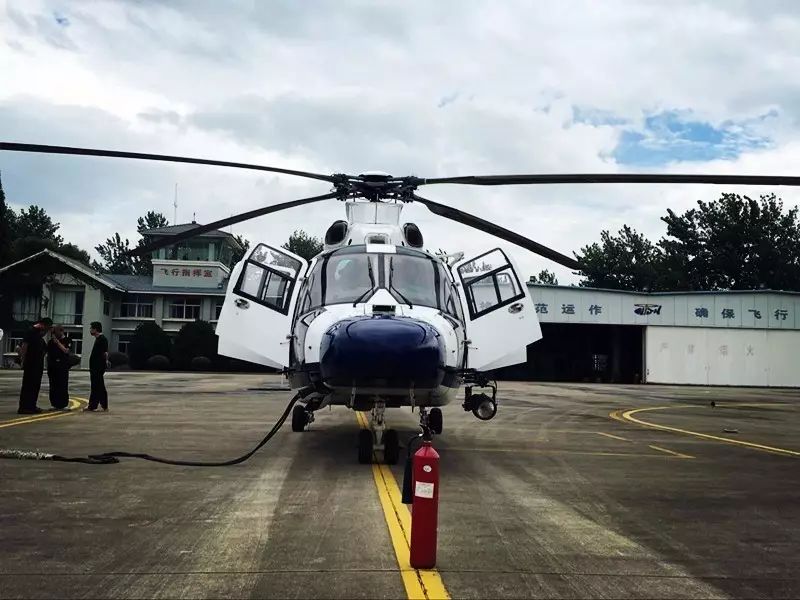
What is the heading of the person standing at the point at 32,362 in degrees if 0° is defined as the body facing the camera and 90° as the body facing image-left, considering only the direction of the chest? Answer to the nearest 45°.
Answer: approximately 270°

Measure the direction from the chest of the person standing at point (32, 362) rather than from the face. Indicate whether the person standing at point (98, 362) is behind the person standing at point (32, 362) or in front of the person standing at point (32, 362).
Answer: in front

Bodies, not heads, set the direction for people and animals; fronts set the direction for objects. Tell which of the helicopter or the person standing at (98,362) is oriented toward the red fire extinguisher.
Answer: the helicopter

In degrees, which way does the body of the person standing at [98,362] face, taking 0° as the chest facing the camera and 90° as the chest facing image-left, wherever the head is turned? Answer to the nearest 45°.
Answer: approximately 90°

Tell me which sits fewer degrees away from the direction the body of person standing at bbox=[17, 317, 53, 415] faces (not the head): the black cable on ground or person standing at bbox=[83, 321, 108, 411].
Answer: the person standing

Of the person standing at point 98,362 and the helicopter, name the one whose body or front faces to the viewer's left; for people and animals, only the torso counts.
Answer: the person standing

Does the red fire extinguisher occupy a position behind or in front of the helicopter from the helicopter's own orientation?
in front

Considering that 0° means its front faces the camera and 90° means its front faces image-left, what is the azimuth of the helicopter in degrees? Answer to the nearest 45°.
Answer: approximately 0°
